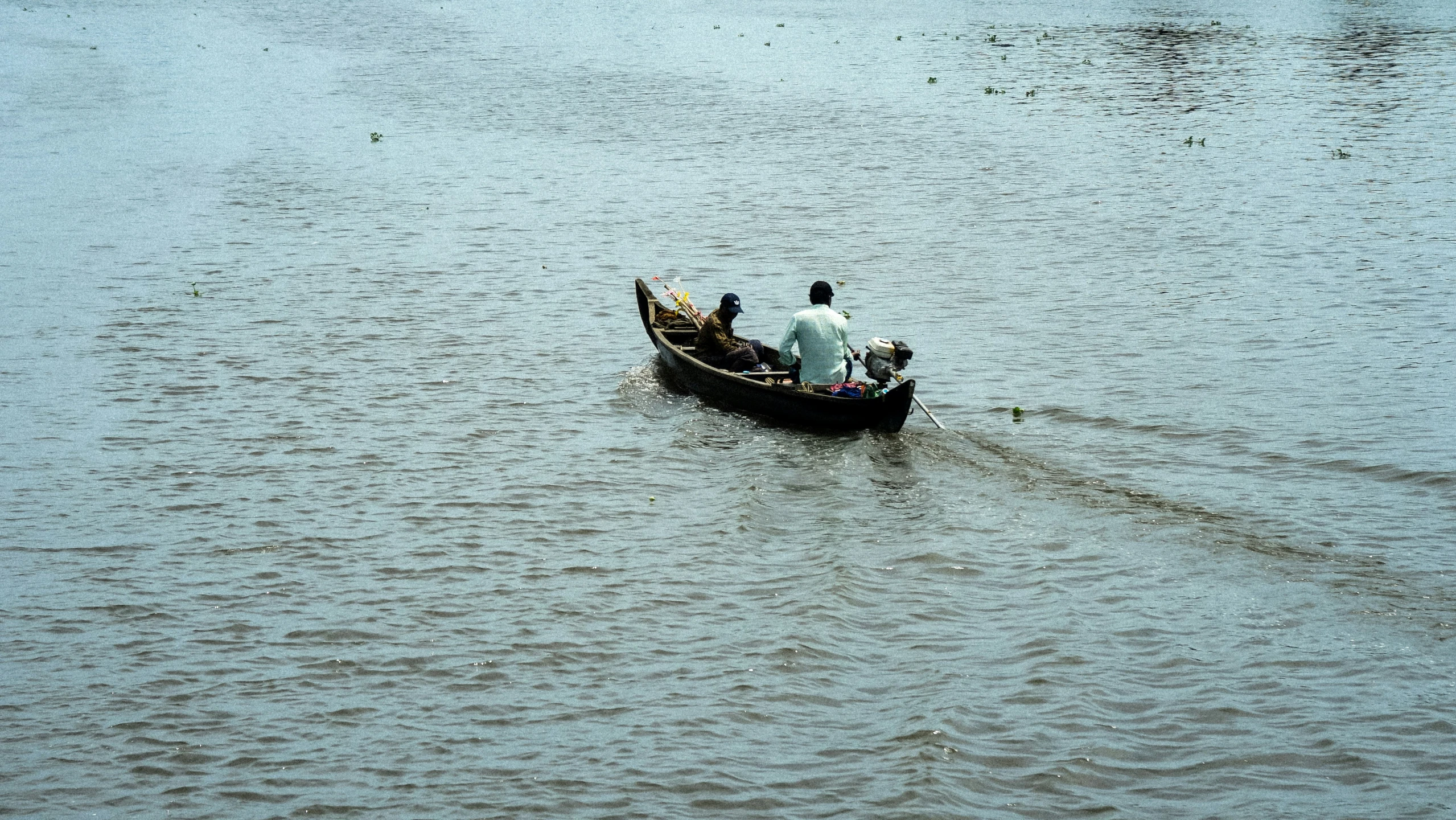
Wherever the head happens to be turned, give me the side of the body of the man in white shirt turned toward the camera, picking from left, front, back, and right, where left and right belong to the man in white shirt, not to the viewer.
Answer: back

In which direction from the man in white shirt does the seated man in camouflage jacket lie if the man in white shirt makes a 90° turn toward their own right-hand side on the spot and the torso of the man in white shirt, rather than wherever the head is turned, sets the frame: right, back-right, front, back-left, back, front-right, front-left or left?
back-left
